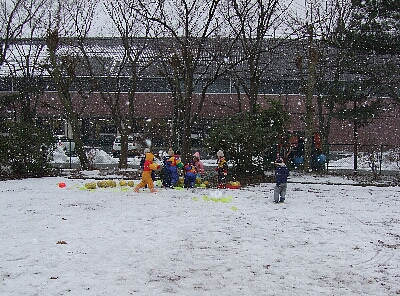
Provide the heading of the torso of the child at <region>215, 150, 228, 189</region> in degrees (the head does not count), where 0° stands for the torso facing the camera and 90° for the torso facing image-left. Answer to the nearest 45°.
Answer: approximately 0°

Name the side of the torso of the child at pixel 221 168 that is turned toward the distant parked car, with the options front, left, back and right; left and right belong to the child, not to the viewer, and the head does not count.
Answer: back
